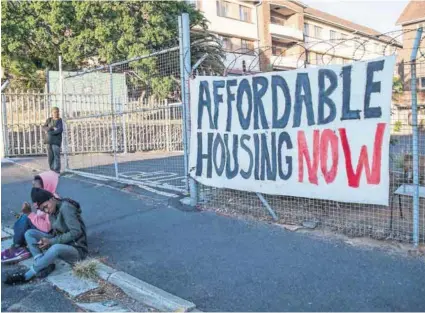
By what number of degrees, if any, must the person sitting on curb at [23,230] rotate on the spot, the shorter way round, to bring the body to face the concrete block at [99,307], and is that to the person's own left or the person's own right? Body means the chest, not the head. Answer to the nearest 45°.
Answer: approximately 90° to the person's own left

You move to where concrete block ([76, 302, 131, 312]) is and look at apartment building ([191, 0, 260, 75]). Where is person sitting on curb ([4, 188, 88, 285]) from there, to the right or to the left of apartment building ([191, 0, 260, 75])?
left

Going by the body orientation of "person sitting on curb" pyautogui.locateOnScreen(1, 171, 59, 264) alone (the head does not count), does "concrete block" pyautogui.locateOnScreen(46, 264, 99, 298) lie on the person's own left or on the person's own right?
on the person's own left

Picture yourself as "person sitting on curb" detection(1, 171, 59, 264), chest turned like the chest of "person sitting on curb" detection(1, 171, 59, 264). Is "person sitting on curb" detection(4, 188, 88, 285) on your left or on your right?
on your left

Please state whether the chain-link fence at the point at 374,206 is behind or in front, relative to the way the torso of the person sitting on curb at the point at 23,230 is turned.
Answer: behind

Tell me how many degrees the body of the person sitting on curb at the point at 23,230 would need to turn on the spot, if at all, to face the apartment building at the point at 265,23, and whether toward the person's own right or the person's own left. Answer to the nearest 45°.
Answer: approximately 135° to the person's own right

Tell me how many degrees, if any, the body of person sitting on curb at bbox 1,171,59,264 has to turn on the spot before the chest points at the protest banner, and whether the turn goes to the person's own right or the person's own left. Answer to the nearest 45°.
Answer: approximately 180°
